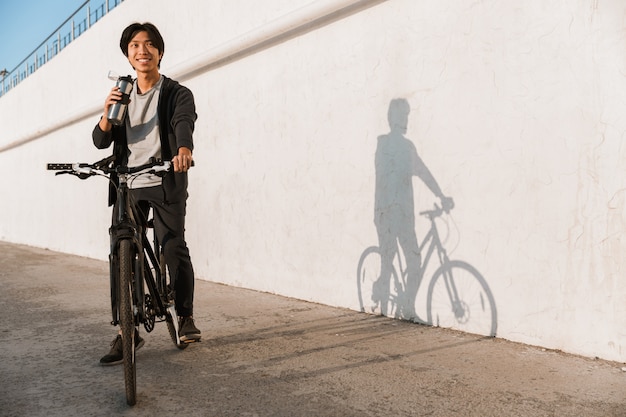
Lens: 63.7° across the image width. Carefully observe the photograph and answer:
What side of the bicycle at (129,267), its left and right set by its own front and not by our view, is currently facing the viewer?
front
